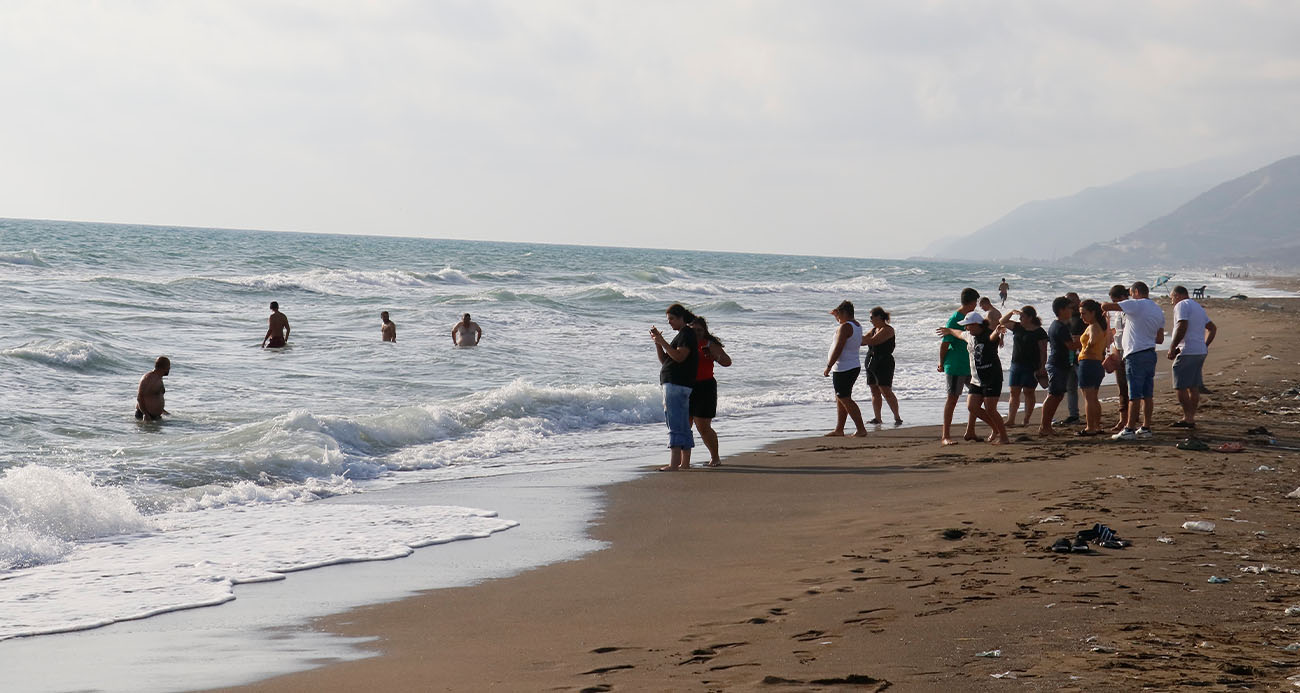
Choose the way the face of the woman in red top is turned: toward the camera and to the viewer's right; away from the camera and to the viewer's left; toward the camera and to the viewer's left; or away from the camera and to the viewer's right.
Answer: toward the camera and to the viewer's left

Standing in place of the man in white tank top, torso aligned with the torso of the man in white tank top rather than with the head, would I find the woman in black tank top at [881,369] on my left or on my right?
on my right

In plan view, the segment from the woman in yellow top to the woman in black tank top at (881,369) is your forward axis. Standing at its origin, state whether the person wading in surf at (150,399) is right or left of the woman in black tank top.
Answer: left

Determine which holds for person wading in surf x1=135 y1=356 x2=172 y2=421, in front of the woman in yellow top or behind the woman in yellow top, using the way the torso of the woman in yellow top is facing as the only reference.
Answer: in front

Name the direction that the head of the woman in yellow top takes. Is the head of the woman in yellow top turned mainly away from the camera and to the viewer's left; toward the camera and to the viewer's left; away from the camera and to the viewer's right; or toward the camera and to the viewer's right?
toward the camera and to the viewer's left

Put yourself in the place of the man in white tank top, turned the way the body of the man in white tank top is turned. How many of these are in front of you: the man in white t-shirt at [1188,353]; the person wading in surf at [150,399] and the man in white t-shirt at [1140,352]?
1

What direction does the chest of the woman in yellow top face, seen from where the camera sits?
to the viewer's left

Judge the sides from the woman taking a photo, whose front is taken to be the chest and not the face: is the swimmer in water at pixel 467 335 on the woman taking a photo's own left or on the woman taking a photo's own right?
on the woman taking a photo's own right

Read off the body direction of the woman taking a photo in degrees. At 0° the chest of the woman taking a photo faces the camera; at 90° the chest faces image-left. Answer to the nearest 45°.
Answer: approximately 90°

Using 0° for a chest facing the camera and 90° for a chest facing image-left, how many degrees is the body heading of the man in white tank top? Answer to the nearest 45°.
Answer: approximately 90°

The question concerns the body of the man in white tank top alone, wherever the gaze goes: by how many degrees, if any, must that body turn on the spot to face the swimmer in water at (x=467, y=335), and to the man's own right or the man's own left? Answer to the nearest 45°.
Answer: approximately 45° to the man's own right
